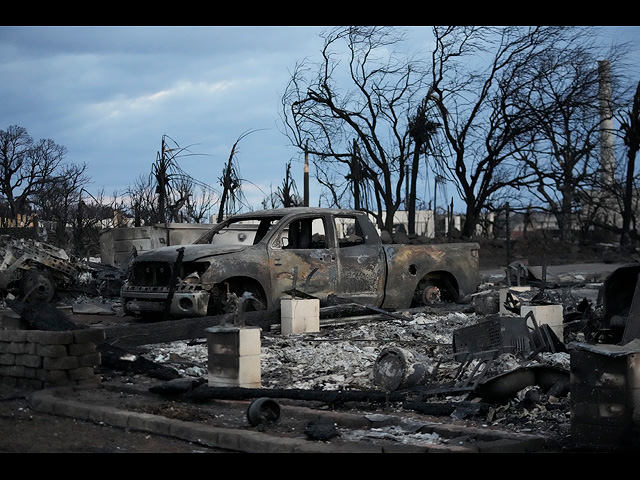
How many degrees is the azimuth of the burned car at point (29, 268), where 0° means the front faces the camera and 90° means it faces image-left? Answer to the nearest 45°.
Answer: approximately 270°

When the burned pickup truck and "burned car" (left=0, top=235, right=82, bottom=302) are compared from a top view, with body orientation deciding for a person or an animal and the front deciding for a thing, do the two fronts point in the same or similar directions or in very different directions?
very different directions

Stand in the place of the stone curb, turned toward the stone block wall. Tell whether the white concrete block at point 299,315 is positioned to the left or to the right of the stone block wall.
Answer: right

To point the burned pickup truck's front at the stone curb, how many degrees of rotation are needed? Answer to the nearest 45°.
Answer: approximately 45° to its left

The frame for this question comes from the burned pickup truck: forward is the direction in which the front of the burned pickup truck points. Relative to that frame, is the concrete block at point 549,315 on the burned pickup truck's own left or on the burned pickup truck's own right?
on the burned pickup truck's own left

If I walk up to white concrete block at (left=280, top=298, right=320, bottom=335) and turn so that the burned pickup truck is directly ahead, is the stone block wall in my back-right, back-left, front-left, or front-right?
back-left

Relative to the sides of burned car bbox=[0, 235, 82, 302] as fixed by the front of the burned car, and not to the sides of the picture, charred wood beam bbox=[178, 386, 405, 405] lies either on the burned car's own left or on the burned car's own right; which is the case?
on the burned car's own right

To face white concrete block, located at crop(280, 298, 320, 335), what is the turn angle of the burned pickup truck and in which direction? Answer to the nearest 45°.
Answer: approximately 45° to its left
